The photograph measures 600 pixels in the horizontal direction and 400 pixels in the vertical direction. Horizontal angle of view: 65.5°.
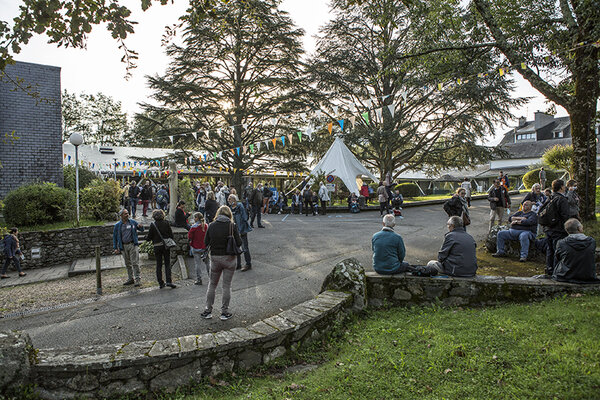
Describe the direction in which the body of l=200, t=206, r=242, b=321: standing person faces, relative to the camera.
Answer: away from the camera

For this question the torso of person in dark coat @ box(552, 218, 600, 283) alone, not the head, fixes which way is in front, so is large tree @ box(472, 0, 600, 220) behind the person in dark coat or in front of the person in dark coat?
in front

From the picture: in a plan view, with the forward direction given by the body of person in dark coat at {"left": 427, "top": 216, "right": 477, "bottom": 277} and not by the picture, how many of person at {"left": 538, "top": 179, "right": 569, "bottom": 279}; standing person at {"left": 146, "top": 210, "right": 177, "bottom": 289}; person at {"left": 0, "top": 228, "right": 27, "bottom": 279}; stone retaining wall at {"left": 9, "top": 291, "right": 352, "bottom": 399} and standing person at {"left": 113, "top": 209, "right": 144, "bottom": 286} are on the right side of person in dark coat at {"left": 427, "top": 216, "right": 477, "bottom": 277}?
1

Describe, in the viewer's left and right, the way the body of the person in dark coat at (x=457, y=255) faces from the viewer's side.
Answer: facing away from the viewer and to the left of the viewer

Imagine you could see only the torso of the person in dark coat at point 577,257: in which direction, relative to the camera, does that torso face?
away from the camera

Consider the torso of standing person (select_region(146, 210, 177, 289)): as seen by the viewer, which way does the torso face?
away from the camera

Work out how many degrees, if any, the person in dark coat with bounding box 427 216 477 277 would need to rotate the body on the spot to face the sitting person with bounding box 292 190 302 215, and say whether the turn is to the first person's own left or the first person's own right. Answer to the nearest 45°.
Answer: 0° — they already face them

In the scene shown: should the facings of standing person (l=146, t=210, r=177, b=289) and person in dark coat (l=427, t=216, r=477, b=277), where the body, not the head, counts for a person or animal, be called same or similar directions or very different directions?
same or similar directions

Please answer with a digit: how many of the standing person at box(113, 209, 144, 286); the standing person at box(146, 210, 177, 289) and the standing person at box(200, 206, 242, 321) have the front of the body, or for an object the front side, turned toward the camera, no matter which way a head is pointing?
1

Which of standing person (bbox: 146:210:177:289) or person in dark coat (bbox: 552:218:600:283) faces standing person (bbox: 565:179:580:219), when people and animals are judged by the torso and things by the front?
the person in dark coat

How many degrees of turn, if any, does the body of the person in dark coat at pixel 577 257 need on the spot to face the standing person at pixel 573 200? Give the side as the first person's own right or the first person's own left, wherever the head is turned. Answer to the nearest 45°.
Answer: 0° — they already face them

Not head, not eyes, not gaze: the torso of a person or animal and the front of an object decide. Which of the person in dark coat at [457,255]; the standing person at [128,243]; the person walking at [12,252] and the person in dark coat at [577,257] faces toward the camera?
the standing person at [128,243]

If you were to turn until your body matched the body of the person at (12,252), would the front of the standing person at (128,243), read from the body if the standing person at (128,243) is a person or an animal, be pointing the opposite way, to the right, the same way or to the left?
to the right

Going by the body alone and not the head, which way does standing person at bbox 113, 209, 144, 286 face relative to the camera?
toward the camera

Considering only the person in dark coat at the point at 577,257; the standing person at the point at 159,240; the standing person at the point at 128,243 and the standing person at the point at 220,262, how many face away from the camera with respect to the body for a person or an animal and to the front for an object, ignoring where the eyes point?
3
